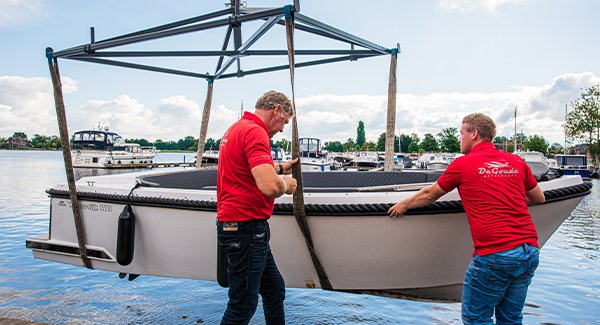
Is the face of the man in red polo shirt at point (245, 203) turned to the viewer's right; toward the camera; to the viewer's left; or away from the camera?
to the viewer's right

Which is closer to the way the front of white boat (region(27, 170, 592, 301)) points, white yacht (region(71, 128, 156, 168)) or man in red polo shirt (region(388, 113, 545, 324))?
the man in red polo shirt

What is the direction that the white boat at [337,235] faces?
to the viewer's right

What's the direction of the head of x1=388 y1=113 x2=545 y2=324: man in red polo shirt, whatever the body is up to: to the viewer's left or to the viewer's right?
to the viewer's left

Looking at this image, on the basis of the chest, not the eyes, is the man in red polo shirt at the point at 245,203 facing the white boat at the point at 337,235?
yes

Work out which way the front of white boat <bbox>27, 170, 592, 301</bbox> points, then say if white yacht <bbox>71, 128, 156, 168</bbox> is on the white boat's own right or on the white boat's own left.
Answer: on the white boat's own left

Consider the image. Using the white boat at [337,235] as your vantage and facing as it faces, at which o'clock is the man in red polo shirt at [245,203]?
The man in red polo shirt is roughly at 4 o'clock from the white boat.

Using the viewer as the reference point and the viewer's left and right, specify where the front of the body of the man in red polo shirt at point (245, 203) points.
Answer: facing away from the viewer and to the right of the viewer

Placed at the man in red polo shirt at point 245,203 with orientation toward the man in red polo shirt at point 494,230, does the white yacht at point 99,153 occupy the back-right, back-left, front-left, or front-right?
back-left

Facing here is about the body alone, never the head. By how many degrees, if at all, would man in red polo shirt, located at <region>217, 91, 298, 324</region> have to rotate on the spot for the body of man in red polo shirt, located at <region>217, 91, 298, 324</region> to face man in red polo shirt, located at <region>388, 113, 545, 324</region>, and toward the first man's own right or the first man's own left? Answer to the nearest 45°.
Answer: approximately 45° to the first man's own right
